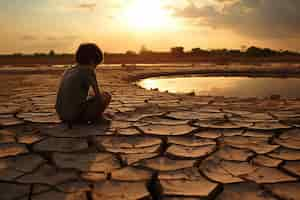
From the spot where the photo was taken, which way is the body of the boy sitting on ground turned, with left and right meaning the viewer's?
facing away from the viewer and to the right of the viewer
